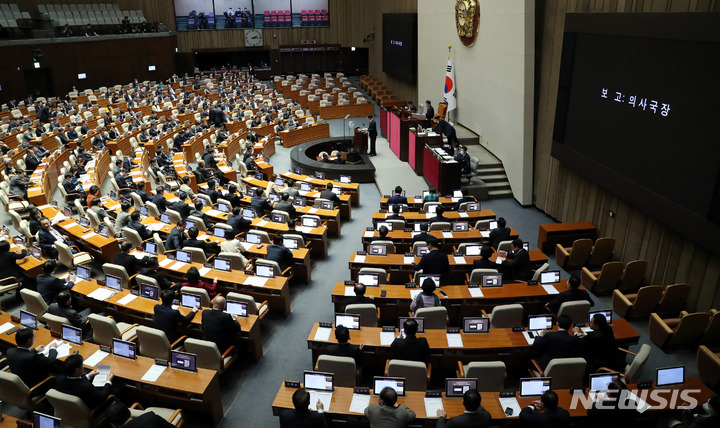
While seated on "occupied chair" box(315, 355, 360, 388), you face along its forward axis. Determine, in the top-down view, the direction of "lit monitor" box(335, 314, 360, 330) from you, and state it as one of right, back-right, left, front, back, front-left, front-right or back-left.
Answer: front

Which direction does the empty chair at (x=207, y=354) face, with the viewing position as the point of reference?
facing away from the viewer and to the right of the viewer

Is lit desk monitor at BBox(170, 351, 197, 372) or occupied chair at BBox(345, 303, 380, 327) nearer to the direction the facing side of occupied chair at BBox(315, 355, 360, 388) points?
the occupied chair at BBox(345, 303, 380, 327)

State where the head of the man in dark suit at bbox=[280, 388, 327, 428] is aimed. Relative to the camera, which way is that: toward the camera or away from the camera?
away from the camera

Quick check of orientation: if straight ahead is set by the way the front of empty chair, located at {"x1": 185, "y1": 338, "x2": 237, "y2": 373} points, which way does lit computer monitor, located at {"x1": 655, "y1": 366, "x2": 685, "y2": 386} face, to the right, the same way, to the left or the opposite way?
the opposite way

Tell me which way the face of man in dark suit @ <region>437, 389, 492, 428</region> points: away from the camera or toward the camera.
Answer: away from the camera

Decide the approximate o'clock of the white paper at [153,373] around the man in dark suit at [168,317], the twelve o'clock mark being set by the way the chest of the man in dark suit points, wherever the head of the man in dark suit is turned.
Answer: The white paper is roughly at 5 o'clock from the man in dark suit.

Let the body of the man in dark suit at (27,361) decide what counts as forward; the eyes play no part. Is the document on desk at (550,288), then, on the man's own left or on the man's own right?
on the man's own right

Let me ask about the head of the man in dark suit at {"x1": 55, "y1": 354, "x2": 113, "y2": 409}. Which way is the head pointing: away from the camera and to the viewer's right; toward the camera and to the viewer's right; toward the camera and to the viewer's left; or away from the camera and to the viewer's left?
away from the camera and to the viewer's right

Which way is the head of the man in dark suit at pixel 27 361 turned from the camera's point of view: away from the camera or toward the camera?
away from the camera

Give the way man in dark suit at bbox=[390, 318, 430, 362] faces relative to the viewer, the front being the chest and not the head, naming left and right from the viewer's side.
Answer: facing away from the viewer

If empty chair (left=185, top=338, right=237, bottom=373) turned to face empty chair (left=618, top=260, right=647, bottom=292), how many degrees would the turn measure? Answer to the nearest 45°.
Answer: approximately 45° to its right

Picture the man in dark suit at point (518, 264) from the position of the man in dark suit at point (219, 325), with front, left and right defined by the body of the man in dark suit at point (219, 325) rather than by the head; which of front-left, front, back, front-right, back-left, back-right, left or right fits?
front-right

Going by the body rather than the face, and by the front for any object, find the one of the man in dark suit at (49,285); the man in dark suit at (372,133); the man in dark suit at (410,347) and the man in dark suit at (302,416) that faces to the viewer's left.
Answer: the man in dark suit at (372,133)

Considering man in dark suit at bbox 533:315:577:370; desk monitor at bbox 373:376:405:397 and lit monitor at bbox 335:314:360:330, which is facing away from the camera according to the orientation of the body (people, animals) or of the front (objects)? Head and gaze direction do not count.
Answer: the man in dark suit

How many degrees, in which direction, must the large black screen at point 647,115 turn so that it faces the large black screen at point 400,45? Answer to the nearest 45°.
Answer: approximately 90° to its right

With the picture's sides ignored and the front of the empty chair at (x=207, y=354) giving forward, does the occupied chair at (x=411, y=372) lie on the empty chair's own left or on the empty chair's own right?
on the empty chair's own right

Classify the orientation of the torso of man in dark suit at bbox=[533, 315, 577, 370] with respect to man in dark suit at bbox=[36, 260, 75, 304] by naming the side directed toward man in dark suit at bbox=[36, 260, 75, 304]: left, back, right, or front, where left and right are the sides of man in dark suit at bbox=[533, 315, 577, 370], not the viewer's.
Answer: left

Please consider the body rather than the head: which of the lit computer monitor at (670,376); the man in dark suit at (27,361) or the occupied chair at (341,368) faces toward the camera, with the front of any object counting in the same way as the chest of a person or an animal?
the lit computer monitor
